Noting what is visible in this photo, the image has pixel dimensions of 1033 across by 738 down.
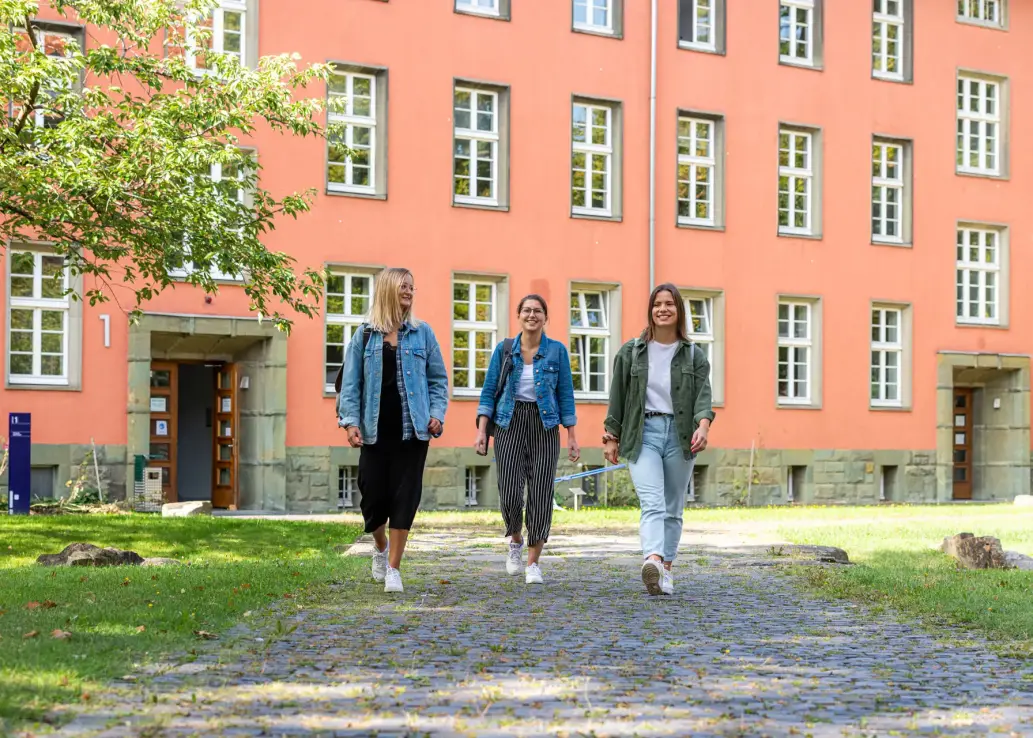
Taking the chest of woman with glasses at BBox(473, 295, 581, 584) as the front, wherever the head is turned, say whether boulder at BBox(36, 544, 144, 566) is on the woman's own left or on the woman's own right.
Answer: on the woman's own right

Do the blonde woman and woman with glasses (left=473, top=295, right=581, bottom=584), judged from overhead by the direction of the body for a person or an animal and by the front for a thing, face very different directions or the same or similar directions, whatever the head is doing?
same or similar directions

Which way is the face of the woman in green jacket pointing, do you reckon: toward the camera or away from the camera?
toward the camera

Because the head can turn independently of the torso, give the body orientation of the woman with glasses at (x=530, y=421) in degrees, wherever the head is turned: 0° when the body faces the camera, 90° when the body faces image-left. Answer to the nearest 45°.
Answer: approximately 0°

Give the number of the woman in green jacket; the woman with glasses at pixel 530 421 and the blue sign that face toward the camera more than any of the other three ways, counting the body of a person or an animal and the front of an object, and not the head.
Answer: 3

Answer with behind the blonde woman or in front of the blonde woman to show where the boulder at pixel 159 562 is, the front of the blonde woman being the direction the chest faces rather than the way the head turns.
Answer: behind

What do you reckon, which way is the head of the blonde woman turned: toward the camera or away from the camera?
toward the camera

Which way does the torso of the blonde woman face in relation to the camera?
toward the camera

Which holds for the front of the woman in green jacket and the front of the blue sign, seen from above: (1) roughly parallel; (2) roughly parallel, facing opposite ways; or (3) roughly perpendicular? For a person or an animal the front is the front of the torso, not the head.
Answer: roughly parallel

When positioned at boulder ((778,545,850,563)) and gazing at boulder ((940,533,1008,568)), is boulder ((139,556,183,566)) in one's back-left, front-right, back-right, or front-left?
back-right

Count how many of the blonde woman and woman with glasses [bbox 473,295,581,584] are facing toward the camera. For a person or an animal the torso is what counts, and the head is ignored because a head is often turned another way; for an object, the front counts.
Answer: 2

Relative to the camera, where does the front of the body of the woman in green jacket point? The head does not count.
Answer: toward the camera

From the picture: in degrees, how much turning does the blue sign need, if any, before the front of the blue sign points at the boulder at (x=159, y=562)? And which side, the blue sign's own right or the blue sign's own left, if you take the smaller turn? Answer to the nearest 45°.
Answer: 0° — it already faces it
